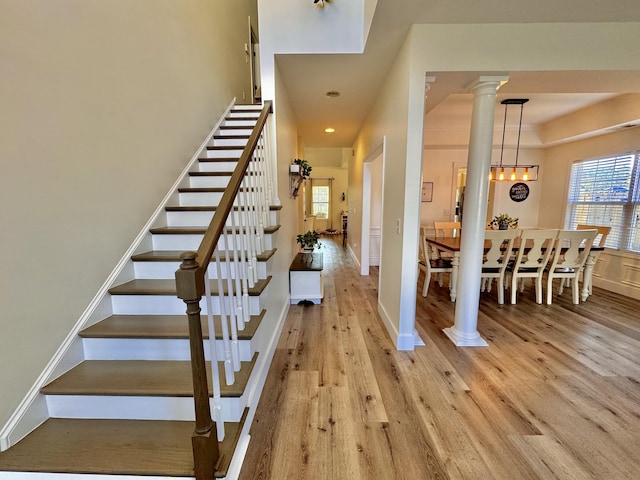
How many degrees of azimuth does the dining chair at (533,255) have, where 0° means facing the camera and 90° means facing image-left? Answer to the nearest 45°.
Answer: approximately 135°

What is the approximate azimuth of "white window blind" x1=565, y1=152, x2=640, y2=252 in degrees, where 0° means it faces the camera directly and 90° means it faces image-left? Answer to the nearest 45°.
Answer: approximately 45°

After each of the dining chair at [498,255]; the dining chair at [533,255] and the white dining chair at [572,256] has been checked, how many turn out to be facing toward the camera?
0

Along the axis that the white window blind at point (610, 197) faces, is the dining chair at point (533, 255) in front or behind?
in front

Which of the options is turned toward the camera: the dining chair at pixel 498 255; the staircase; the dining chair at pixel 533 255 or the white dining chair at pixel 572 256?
the staircase

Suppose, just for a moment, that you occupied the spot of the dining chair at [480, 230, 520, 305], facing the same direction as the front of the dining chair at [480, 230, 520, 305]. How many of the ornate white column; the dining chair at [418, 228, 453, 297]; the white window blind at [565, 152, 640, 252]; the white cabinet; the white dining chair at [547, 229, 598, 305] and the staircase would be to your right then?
2

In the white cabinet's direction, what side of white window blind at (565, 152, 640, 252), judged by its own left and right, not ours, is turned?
front

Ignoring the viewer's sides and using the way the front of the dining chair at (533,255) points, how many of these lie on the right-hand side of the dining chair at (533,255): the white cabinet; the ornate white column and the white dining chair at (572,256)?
1

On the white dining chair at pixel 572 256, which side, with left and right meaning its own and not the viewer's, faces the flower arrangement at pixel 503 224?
front

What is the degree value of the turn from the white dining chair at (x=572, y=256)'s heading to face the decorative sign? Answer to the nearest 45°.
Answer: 0° — it already faces it

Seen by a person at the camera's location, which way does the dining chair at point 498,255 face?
facing away from the viewer and to the left of the viewer

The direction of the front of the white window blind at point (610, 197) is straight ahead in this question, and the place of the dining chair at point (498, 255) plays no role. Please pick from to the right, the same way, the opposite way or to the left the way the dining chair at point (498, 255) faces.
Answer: to the right

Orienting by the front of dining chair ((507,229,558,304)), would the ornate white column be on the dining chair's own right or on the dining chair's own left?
on the dining chair's own left

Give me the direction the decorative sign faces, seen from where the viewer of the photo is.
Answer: facing the viewer

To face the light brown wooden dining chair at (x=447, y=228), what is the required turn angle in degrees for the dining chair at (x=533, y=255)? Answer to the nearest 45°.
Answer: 0° — it already faces it

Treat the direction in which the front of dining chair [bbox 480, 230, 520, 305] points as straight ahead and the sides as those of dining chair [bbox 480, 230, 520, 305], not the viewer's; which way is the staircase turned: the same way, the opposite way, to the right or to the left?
the opposite way

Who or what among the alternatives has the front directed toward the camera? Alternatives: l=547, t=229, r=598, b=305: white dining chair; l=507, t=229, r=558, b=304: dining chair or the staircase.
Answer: the staircase

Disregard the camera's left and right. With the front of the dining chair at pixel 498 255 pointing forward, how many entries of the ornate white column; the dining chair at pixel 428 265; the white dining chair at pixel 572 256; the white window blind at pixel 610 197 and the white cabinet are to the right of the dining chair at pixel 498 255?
2

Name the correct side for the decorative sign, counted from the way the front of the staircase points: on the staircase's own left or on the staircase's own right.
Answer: on the staircase's own left
